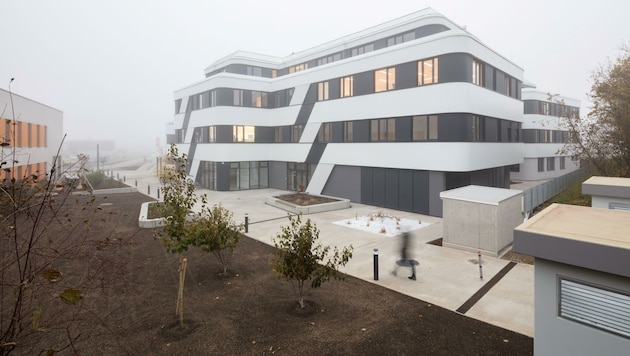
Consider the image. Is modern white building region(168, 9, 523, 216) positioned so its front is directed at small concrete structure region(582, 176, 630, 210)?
no

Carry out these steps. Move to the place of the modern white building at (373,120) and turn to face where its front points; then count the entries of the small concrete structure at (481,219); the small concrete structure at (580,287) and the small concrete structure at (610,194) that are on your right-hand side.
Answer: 0

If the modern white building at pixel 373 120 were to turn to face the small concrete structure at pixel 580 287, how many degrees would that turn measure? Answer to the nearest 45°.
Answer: approximately 45° to its left

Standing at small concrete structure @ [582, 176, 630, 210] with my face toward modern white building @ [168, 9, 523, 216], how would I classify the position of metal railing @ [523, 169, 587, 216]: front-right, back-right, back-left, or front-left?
front-right

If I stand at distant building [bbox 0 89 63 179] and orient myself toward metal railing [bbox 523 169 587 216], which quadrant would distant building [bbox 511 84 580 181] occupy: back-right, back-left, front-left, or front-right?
front-left

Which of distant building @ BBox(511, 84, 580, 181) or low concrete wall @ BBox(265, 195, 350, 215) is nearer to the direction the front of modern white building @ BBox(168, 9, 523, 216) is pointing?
the low concrete wall

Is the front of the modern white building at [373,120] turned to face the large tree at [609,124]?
no

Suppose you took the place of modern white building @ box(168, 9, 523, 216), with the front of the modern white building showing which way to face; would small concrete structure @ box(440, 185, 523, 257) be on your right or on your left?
on your left

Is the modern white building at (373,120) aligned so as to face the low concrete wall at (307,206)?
yes

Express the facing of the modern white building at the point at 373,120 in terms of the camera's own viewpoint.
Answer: facing the viewer and to the left of the viewer

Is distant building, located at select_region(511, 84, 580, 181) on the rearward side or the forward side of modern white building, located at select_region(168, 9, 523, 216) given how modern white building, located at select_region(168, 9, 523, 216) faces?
on the rearward side

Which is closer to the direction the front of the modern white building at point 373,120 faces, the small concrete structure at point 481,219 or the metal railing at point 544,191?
the small concrete structure
